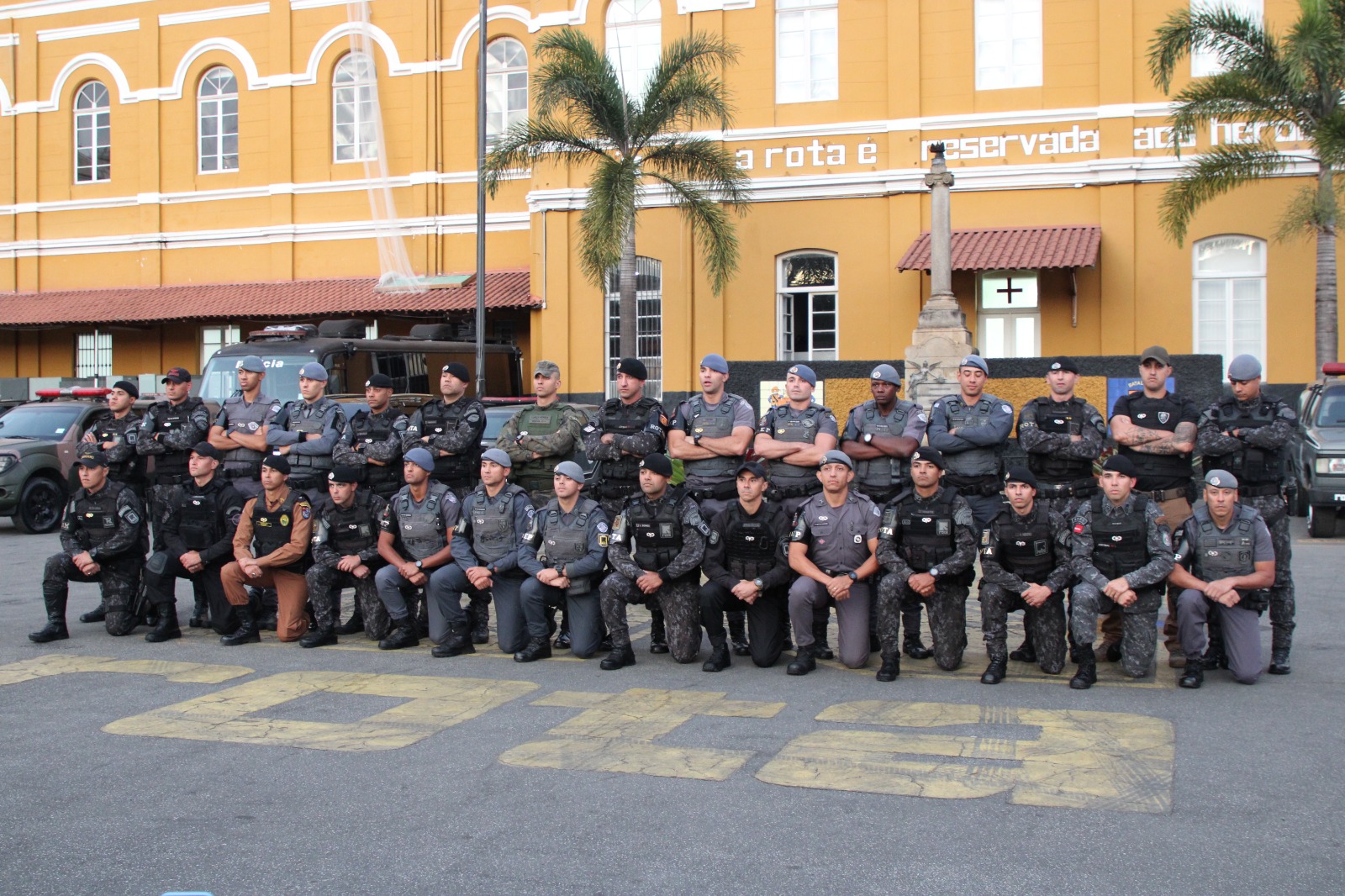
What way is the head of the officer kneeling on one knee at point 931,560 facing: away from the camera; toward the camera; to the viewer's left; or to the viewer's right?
toward the camera

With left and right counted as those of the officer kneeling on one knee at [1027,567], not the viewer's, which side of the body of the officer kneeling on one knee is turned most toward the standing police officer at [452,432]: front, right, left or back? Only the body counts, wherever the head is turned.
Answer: right

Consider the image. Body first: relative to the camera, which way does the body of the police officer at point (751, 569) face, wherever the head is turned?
toward the camera

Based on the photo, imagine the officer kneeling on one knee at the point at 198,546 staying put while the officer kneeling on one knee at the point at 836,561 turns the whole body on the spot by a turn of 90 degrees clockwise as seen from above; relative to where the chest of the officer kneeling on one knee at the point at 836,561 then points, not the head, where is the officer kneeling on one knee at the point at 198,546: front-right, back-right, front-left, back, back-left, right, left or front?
front

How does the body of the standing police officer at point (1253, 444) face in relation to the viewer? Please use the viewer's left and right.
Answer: facing the viewer

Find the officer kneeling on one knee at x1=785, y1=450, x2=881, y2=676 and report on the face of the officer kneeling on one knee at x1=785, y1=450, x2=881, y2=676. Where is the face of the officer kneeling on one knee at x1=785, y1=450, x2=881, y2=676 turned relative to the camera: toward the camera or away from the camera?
toward the camera

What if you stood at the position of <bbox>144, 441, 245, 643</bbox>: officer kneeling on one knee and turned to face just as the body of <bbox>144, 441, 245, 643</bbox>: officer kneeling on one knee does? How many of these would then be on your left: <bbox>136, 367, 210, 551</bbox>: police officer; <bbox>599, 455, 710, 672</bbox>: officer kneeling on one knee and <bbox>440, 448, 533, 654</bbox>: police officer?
2

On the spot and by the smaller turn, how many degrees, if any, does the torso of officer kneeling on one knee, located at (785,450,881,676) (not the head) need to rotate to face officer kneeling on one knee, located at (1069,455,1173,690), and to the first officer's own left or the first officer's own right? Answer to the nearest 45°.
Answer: approximately 90° to the first officer's own left

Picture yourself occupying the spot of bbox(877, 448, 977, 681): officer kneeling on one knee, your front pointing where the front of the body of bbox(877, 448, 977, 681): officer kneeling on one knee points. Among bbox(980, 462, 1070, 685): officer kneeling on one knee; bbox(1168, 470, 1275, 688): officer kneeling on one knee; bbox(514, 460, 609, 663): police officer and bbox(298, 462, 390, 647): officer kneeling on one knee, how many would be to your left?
2

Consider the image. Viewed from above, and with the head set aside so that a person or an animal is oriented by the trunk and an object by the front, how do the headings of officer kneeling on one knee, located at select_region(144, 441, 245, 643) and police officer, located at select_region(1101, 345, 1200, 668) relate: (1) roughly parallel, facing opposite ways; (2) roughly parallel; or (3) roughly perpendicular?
roughly parallel

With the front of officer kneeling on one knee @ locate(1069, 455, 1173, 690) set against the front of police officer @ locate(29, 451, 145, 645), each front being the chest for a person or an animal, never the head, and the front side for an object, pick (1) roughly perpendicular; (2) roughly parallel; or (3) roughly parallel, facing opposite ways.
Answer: roughly parallel

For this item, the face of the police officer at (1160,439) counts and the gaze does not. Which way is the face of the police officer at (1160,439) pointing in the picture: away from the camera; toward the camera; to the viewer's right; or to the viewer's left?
toward the camera

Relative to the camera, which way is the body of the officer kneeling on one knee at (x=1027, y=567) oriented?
toward the camera

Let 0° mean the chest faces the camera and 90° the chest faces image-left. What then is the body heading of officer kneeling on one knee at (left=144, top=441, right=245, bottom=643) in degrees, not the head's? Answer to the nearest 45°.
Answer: approximately 45°

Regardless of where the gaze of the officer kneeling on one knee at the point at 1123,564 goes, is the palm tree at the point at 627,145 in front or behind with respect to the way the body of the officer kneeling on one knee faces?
behind

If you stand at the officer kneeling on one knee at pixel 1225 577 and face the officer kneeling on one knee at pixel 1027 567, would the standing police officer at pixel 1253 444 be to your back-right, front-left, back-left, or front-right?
back-right

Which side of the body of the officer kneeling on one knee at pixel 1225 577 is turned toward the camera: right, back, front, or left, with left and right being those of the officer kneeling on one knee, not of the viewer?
front

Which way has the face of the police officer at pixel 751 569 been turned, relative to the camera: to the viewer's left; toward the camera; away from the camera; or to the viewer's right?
toward the camera

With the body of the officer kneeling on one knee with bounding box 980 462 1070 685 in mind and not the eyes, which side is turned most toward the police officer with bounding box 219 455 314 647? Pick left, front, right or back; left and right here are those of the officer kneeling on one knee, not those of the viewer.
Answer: right

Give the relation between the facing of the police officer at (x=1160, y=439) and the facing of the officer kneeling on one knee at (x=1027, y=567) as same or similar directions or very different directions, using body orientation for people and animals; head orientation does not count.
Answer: same or similar directions
